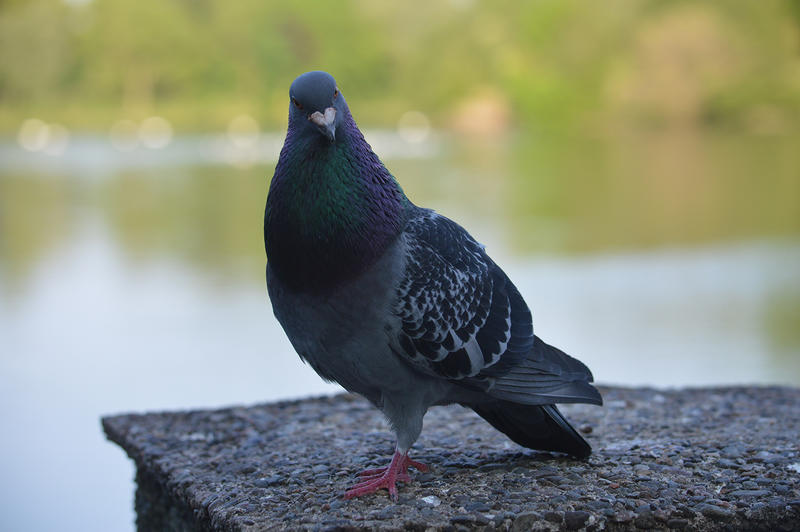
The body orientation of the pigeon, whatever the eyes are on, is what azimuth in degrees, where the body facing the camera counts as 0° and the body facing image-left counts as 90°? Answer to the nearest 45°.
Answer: approximately 45°
